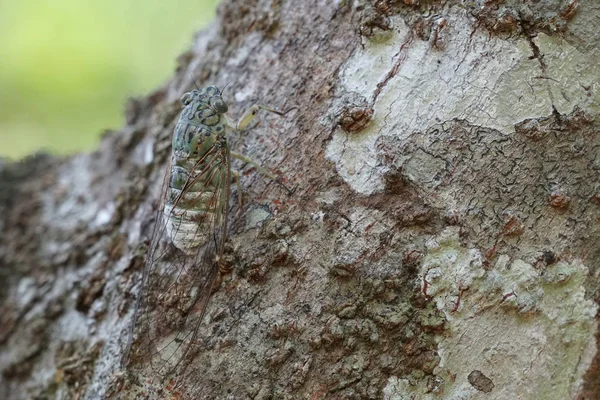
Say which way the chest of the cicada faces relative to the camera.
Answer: away from the camera
